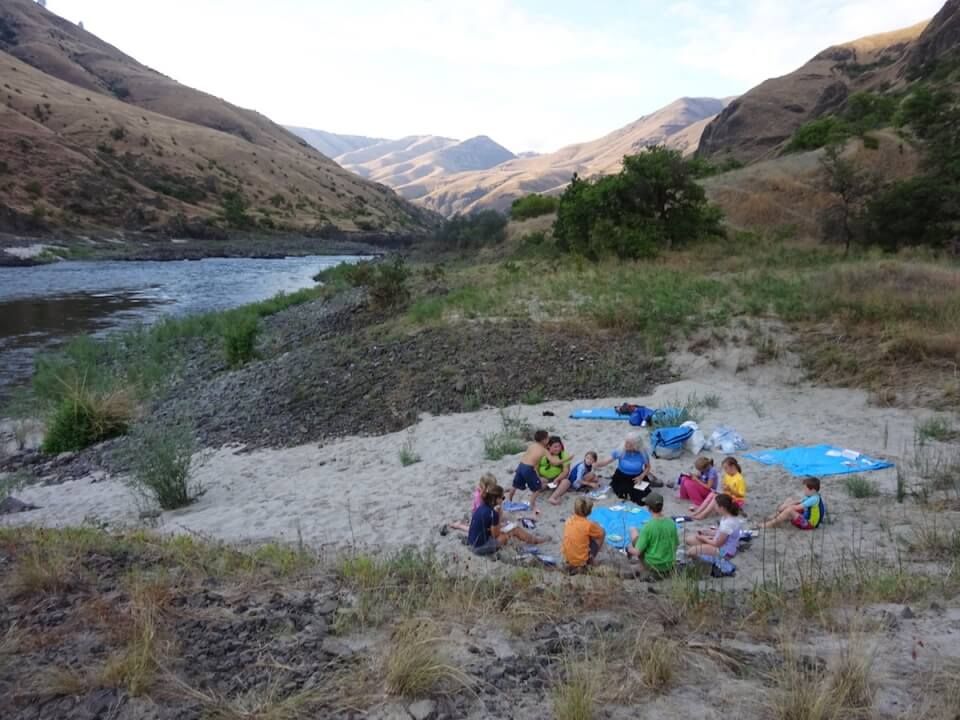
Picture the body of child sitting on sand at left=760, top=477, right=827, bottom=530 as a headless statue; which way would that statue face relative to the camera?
to the viewer's left

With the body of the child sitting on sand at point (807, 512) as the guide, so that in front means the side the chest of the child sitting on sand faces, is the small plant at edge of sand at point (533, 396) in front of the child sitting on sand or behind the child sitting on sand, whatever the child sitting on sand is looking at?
in front

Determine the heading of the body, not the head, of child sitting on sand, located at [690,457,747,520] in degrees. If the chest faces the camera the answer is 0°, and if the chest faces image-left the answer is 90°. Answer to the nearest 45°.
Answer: approximately 45°

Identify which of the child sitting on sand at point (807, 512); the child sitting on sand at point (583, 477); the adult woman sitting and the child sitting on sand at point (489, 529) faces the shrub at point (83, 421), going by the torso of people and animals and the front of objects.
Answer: the child sitting on sand at point (807, 512)

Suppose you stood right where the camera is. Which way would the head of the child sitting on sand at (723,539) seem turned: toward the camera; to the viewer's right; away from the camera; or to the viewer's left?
to the viewer's left

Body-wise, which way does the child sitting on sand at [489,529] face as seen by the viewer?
to the viewer's right

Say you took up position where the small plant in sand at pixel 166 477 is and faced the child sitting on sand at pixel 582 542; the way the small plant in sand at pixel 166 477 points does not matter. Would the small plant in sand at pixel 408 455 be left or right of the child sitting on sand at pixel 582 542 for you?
left

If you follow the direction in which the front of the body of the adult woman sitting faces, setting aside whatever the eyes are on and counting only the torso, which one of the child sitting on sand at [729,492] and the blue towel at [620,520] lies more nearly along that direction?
the blue towel

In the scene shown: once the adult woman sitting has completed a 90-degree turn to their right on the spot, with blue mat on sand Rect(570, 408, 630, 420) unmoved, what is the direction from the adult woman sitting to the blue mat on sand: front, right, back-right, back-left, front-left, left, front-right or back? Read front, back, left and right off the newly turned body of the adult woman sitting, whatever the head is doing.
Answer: right

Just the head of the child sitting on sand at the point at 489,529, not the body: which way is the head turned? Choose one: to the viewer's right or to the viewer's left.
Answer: to the viewer's right

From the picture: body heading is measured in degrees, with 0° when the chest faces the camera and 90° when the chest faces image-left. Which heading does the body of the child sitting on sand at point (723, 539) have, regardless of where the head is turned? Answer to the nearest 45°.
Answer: approximately 90°

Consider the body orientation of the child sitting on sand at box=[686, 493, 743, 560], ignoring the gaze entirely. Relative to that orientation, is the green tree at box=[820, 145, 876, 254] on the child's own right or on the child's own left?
on the child's own right

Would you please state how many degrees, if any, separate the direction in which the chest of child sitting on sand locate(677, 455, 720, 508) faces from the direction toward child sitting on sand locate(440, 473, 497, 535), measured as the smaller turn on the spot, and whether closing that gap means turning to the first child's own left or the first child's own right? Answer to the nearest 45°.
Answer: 0° — they already face them
